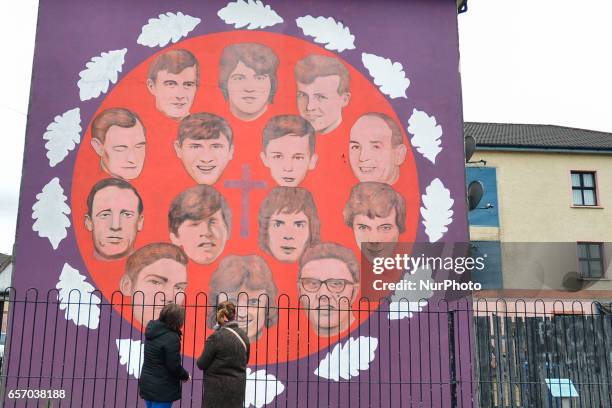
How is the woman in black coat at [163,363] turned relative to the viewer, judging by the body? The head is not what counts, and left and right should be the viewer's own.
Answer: facing away from the viewer and to the right of the viewer
